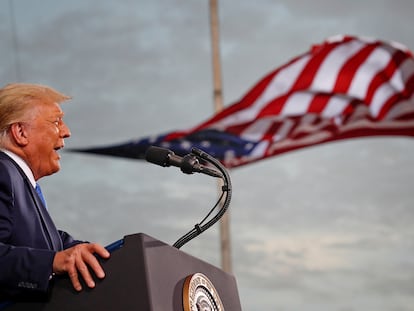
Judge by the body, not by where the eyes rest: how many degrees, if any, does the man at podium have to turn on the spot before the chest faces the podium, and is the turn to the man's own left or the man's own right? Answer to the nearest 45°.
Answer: approximately 45° to the man's own right

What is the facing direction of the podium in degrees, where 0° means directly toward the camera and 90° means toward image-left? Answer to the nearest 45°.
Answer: approximately 315°

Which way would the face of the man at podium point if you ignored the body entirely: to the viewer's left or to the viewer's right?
to the viewer's right

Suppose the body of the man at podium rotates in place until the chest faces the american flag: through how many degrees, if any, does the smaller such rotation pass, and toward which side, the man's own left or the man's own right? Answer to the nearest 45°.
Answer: approximately 45° to the man's own left

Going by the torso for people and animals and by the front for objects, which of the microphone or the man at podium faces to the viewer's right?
the man at podium

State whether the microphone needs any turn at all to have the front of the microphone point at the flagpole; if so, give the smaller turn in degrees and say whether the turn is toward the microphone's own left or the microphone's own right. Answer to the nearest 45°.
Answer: approximately 90° to the microphone's own right

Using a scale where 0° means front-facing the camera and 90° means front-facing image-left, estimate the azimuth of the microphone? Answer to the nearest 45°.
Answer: approximately 90°

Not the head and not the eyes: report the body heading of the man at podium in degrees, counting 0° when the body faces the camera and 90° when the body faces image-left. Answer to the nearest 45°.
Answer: approximately 270°

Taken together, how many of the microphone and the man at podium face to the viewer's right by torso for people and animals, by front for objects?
1

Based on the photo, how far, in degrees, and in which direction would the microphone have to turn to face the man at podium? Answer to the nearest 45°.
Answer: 0° — it already faces them

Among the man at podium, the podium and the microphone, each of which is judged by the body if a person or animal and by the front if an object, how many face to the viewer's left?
1

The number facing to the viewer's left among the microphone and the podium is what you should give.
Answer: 1

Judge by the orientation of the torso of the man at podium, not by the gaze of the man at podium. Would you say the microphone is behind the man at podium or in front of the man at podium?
in front
